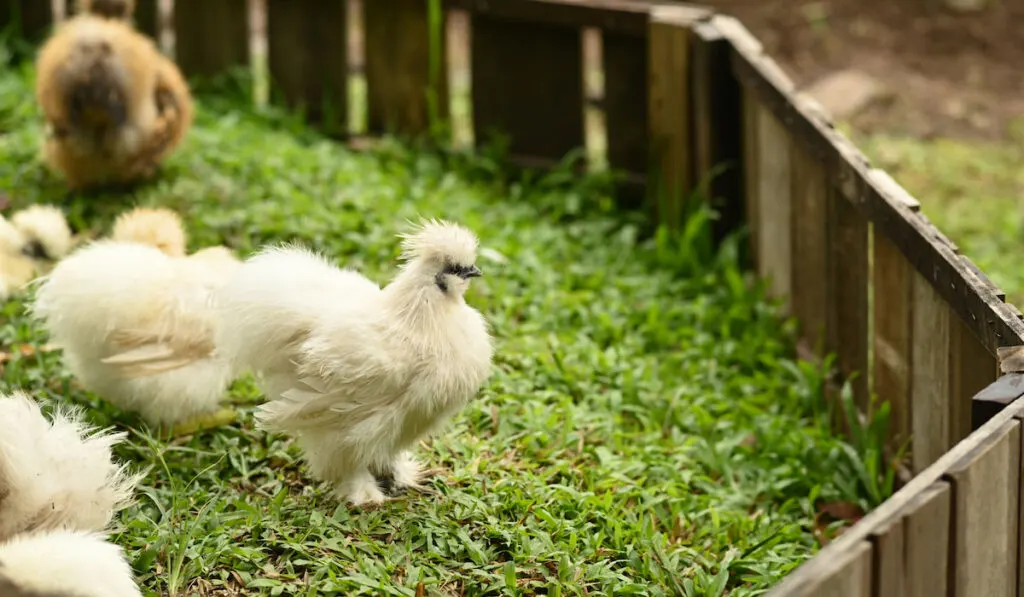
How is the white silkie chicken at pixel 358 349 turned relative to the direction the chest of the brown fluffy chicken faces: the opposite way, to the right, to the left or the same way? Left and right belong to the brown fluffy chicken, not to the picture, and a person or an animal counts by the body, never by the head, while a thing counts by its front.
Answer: to the left

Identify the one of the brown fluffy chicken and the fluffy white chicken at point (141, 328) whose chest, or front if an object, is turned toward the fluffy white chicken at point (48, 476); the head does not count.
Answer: the brown fluffy chicken

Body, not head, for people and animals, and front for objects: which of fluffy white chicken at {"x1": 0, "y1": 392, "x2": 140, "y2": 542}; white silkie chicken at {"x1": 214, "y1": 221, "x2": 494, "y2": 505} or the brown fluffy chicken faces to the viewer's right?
the white silkie chicken

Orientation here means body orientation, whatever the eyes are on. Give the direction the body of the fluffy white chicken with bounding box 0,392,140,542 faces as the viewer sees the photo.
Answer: to the viewer's left

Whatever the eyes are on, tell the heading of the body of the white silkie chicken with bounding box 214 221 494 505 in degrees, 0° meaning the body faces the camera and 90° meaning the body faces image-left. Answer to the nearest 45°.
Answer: approximately 270°

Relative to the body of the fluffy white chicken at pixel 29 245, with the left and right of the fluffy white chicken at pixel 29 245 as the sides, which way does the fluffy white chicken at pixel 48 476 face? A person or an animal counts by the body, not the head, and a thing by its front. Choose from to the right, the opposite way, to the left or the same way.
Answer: the opposite way

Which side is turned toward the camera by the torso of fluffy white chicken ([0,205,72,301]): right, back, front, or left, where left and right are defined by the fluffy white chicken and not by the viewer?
right

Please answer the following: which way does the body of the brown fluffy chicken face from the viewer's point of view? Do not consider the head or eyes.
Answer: toward the camera

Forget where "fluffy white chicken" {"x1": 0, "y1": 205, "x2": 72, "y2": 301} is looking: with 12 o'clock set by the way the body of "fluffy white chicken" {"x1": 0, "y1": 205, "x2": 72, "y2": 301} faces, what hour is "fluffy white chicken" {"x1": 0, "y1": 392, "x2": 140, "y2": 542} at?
"fluffy white chicken" {"x1": 0, "y1": 392, "x2": 140, "y2": 542} is roughly at 3 o'clock from "fluffy white chicken" {"x1": 0, "y1": 205, "x2": 72, "y2": 301}.

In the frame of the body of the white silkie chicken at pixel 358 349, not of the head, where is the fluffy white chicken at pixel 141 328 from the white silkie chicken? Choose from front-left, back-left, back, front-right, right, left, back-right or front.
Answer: back-left

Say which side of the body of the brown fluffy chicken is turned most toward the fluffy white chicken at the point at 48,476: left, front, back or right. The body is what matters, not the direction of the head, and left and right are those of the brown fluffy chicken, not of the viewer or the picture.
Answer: front
